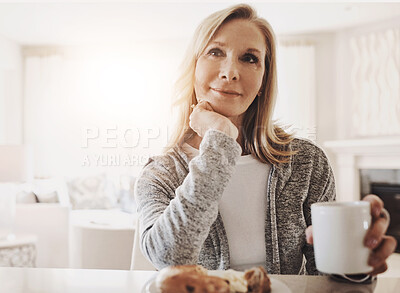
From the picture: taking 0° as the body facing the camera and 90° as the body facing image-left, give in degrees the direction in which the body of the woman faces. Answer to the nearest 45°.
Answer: approximately 0°

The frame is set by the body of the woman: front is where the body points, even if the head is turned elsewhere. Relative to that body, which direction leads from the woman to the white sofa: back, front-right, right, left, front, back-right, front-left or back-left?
back-right

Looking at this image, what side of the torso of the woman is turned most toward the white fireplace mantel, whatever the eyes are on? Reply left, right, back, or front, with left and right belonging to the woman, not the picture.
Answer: back
